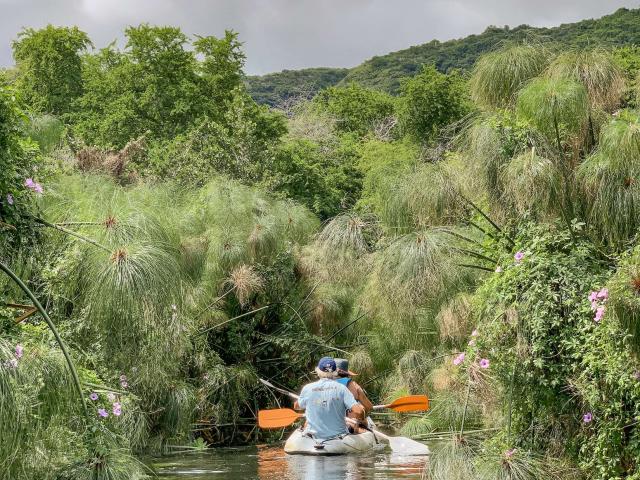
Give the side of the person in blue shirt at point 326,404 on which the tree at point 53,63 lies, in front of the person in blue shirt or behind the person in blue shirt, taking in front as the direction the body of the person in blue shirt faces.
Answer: in front

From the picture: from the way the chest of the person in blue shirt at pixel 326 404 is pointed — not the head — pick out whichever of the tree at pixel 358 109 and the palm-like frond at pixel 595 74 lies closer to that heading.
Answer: the tree

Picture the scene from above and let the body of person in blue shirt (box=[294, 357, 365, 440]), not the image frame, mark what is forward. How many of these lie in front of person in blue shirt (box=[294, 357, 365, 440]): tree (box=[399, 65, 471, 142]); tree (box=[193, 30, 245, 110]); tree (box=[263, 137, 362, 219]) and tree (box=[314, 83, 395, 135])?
4

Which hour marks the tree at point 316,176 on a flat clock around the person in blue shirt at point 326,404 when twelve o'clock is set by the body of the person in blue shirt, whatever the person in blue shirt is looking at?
The tree is roughly at 12 o'clock from the person in blue shirt.

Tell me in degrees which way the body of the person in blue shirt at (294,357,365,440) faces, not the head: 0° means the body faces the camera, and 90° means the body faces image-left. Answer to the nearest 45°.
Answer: approximately 180°

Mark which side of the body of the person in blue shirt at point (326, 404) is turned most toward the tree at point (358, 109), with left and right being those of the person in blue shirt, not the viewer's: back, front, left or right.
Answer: front

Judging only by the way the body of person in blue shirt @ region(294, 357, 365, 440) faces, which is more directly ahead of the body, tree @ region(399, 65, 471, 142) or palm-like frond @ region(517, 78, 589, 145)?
the tree

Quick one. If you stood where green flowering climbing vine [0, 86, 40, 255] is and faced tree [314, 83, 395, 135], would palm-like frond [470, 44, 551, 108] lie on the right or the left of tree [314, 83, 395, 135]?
right

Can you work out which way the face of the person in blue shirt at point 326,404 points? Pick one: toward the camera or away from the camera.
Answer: away from the camera

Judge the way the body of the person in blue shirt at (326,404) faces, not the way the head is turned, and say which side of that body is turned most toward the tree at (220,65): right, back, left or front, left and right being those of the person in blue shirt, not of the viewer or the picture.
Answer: front
